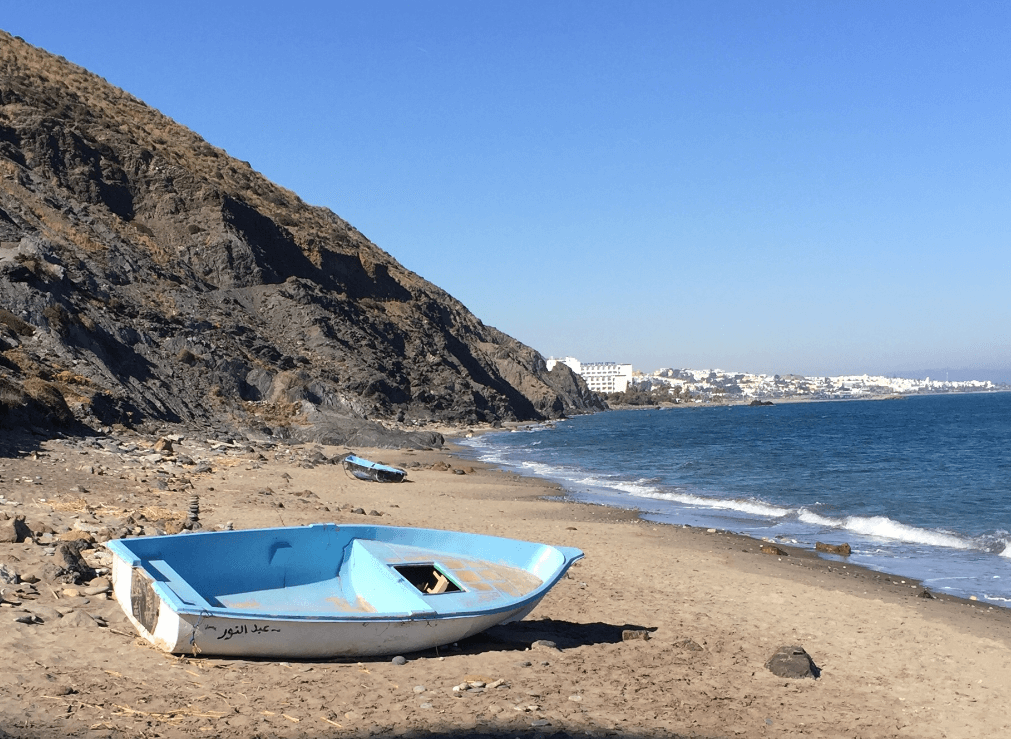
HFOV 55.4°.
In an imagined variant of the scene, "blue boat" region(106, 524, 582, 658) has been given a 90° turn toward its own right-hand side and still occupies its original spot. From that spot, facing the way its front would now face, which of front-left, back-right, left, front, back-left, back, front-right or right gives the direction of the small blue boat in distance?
back

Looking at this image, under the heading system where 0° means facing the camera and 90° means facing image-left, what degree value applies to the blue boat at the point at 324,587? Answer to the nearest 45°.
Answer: approximately 270°
